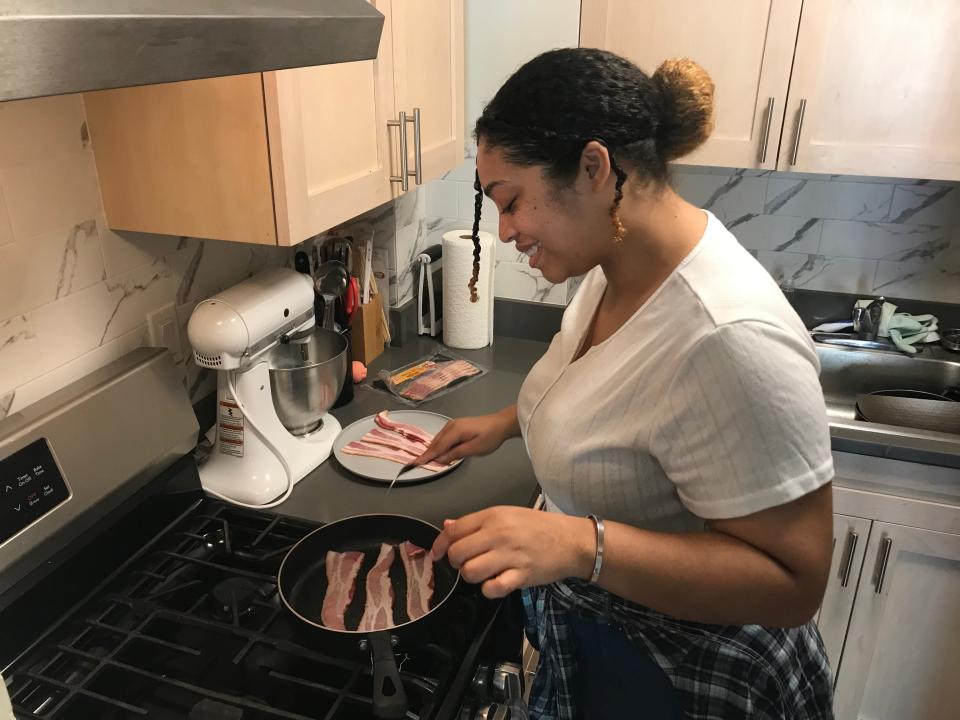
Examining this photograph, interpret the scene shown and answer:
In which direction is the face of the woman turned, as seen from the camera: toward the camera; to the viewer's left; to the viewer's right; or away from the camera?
to the viewer's left

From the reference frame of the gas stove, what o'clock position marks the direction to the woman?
The woman is roughly at 11 o'clock from the gas stove.

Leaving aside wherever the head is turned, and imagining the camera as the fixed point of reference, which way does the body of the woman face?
to the viewer's left

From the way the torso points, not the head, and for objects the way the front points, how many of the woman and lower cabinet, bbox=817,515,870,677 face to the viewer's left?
1

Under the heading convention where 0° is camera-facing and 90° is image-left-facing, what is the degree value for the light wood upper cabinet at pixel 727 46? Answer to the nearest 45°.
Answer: approximately 0°

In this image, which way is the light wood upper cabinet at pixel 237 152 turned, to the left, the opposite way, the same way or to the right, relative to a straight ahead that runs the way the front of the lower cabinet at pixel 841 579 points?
to the left

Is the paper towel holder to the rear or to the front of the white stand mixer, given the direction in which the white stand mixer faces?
to the front

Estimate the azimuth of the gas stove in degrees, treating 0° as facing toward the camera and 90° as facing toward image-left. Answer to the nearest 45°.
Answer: approximately 315°
